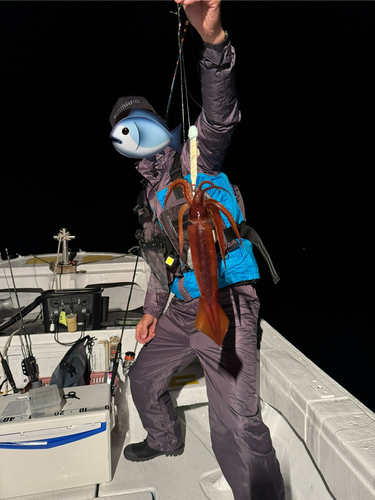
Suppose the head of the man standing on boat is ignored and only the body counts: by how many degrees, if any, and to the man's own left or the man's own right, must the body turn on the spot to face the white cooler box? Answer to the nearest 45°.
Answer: approximately 45° to the man's own right

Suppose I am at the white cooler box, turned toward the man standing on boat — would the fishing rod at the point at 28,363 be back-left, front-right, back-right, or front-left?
back-left

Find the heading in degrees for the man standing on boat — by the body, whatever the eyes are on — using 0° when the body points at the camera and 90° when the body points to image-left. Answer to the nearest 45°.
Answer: approximately 45°
